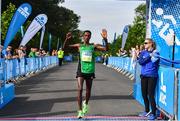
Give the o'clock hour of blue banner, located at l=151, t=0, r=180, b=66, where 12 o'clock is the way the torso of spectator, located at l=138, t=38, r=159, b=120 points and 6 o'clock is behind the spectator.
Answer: The blue banner is roughly at 5 o'clock from the spectator.

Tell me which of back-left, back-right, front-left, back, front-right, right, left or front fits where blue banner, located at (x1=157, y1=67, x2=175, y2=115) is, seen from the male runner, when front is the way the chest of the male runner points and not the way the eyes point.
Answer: left

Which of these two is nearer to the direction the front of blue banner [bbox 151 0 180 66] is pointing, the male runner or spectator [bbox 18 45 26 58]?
the male runner

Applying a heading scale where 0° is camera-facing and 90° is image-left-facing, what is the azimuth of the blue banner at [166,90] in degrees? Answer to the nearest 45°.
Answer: approximately 45°

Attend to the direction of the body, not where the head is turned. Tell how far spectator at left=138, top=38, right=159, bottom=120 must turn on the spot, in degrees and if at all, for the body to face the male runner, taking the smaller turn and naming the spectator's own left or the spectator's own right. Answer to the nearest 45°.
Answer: approximately 45° to the spectator's own right

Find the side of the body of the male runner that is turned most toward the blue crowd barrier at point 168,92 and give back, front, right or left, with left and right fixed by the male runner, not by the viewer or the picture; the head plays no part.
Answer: left

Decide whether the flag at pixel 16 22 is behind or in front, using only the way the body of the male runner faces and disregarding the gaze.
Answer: behind

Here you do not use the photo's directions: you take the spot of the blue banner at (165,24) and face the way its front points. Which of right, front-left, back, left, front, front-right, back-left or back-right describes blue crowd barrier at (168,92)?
front

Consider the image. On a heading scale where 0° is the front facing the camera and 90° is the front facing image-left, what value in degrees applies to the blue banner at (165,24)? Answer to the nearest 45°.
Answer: approximately 0°

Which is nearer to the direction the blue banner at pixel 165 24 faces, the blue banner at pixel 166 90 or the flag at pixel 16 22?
the blue banner

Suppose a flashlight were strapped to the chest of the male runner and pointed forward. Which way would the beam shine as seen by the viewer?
toward the camera

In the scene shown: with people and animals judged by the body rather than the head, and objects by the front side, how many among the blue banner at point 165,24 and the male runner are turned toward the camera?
2
